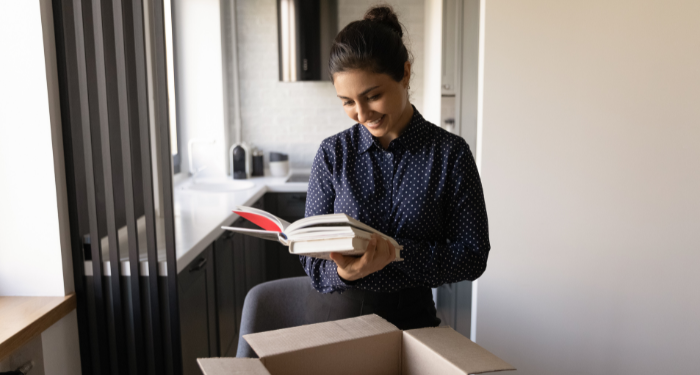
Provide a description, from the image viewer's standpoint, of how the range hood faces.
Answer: facing the viewer

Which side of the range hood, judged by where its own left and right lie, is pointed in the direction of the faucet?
right

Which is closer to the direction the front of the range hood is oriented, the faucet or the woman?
the woman

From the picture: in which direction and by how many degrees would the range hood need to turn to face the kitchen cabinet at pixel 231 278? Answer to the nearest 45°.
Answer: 0° — it already faces it

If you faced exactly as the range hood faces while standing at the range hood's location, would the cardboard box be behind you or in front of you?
in front

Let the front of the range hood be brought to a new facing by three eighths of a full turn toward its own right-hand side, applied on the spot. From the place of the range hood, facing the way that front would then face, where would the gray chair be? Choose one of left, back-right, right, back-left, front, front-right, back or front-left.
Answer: back-left

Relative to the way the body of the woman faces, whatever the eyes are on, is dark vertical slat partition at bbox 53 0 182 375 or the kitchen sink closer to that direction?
the dark vertical slat partition

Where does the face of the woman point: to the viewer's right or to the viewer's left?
to the viewer's left

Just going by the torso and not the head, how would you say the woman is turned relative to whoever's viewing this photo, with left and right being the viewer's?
facing the viewer and to the left of the viewer

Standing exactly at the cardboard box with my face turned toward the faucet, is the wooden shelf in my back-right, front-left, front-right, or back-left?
front-left

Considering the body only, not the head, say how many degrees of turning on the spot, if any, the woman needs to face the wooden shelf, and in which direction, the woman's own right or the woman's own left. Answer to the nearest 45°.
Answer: approximately 45° to the woman's own right

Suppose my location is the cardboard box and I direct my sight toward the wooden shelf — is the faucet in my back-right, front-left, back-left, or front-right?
front-right
